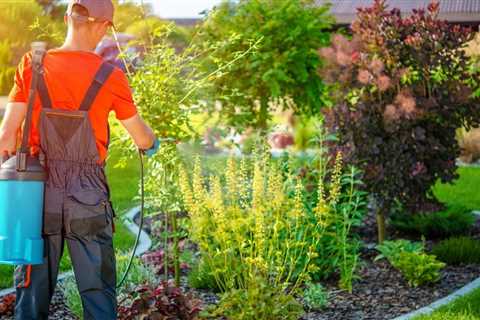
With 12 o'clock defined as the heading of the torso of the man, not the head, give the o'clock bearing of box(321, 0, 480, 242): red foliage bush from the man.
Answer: The red foliage bush is roughly at 12 o'clock from the man.

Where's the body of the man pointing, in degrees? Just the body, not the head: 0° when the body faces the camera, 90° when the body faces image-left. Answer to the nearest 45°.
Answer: approximately 225°

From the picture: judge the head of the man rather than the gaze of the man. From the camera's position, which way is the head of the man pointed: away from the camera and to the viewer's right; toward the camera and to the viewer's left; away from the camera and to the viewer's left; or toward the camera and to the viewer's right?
away from the camera and to the viewer's right

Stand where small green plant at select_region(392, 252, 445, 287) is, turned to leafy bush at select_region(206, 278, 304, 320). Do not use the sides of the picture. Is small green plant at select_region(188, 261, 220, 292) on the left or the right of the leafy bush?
right

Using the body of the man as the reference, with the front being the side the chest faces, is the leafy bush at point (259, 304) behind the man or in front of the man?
in front
